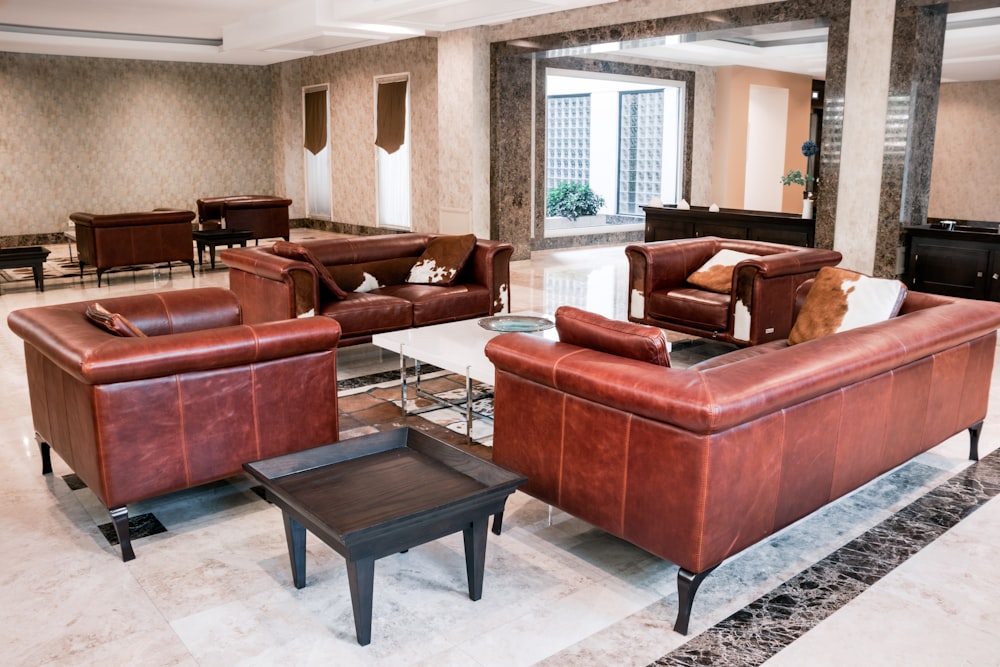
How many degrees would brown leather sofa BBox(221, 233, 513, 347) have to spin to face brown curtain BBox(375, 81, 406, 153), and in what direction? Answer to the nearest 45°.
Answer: approximately 135° to its left

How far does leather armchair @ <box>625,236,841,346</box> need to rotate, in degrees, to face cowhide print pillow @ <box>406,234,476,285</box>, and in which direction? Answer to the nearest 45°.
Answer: approximately 45° to its right

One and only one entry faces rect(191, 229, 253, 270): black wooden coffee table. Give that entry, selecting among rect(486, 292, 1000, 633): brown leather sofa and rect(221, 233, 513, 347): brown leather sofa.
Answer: rect(486, 292, 1000, 633): brown leather sofa

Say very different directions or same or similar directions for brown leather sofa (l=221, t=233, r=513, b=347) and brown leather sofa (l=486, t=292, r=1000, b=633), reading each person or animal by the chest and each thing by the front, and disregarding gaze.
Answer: very different directions

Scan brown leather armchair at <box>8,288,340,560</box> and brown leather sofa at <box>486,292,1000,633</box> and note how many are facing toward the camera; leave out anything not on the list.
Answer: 0

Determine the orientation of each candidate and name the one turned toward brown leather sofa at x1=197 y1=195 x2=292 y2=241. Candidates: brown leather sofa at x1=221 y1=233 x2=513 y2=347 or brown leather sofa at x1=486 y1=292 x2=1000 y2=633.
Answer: brown leather sofa at x1=486 y1=292 x2=1000 y2=633

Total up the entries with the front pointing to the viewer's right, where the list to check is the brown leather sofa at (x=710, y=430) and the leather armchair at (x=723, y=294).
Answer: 0

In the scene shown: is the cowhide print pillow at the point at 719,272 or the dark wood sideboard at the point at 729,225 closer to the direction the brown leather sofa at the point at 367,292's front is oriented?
the cowhide print pillow

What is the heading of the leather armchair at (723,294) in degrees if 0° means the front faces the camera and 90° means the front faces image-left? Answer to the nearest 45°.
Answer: approximately 45°

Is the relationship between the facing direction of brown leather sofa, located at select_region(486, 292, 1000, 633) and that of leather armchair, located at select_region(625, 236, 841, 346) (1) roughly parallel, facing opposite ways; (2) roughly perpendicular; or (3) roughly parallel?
roughly perpendicular

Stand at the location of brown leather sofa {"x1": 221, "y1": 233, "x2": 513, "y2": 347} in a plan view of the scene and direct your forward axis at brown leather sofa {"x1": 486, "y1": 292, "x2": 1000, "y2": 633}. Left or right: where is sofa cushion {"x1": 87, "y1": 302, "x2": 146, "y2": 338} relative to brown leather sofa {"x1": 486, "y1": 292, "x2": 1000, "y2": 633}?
right

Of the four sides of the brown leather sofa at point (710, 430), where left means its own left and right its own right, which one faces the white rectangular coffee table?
front

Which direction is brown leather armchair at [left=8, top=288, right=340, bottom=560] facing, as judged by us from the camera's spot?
facing away from the viewer and to the right of the viewer

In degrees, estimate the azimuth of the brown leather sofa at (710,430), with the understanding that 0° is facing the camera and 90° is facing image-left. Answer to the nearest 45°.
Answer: approximately 135°
